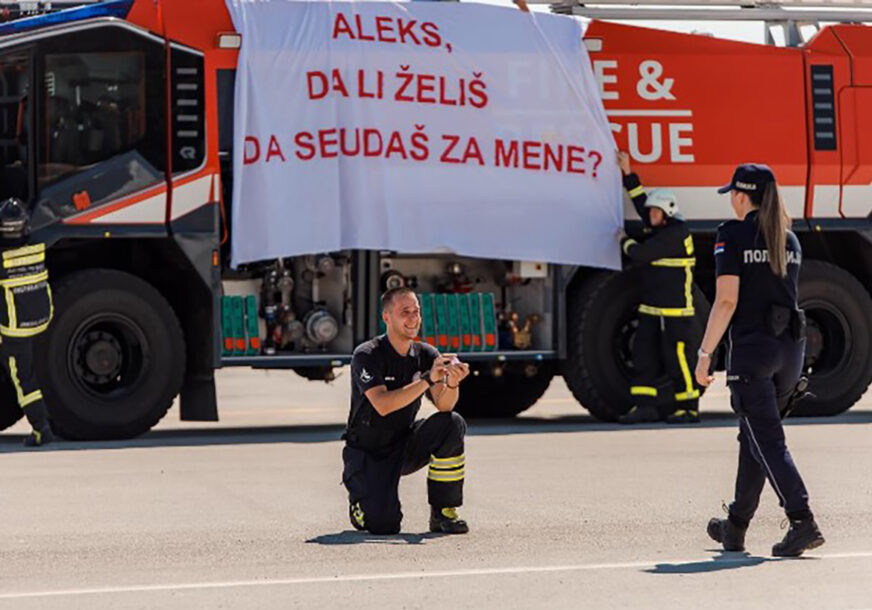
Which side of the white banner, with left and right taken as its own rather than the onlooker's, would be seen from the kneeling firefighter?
front

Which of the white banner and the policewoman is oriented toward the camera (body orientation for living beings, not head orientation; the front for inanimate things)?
the white banner

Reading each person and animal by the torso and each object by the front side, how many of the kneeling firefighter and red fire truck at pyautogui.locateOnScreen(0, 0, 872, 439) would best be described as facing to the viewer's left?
1

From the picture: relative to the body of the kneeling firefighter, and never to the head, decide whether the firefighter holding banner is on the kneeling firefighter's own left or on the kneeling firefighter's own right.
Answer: on the kneeling firefighter's own left

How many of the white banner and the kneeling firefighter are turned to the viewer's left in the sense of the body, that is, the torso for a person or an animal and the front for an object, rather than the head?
0

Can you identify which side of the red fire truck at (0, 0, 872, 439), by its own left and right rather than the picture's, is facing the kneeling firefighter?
left

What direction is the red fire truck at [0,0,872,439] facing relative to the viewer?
to the viewer's left

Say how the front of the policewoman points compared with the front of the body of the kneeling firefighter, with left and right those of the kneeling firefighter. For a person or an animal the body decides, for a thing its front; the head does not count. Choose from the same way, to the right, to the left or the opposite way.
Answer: the opposite way

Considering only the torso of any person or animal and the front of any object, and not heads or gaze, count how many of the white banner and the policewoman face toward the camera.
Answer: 1

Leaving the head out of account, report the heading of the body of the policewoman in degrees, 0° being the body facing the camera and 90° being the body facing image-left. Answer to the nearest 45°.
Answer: approximately 135°

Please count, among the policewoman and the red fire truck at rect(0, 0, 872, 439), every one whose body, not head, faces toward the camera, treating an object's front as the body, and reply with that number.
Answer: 0

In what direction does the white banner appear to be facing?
toward the camera
